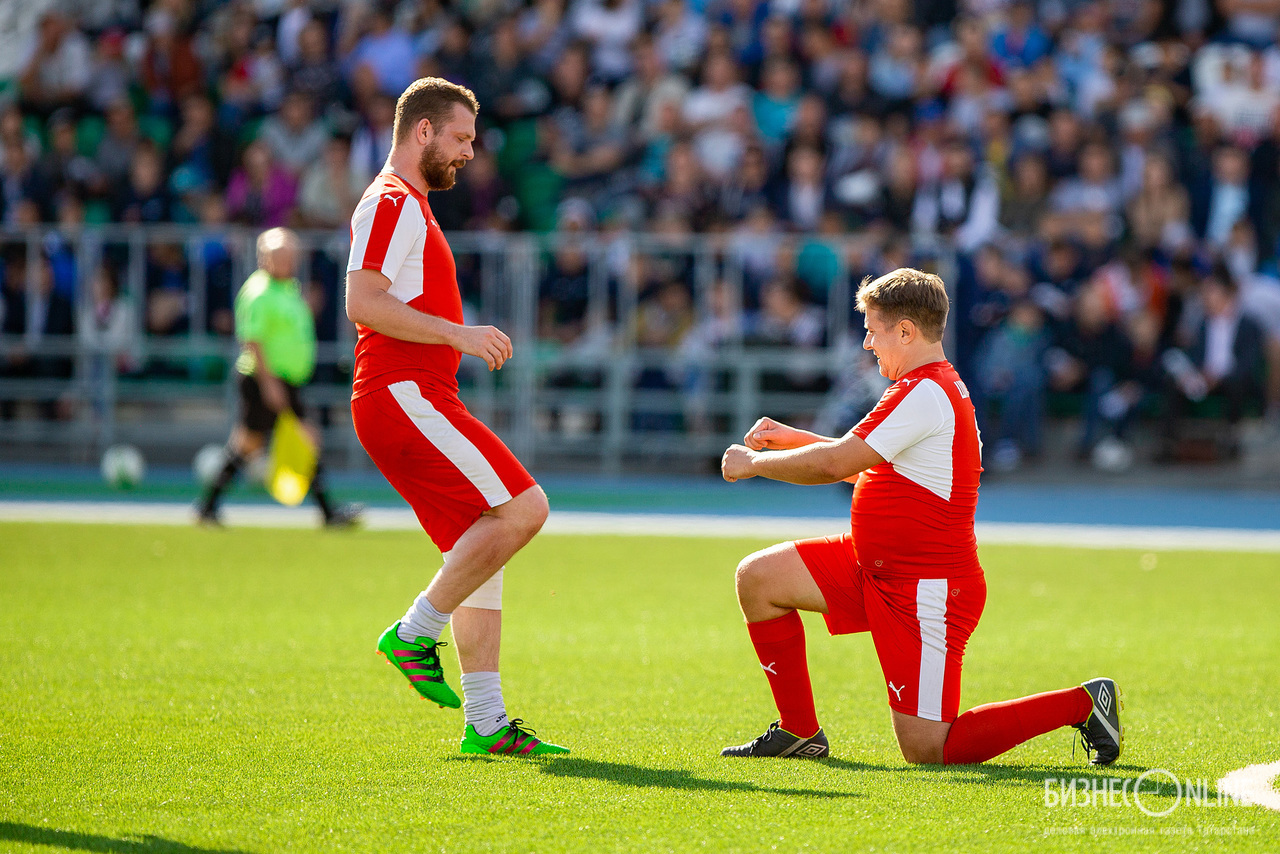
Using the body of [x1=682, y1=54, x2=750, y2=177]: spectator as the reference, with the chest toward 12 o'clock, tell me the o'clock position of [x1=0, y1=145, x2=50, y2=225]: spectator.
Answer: [x1=0, y1=145, x2=50, y2=225]: spectator is roughly at 3 o'clock from [x1=682, y1=54, x2=750, y2=177]: spectator.

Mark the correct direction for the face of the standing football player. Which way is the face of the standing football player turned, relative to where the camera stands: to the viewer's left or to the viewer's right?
to the viewer's right

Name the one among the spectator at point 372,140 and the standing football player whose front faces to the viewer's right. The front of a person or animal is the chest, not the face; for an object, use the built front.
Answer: the standing football player

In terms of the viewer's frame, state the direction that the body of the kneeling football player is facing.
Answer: to the viewer's left

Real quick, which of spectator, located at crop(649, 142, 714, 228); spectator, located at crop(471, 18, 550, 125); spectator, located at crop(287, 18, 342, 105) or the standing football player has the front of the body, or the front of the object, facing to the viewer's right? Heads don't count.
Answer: the standing football player

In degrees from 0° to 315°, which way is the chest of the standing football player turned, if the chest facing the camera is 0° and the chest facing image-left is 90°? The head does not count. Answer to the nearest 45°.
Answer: approximately 270°

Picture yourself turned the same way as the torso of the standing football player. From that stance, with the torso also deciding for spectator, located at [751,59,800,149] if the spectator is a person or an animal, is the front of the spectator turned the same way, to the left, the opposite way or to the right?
to the right
